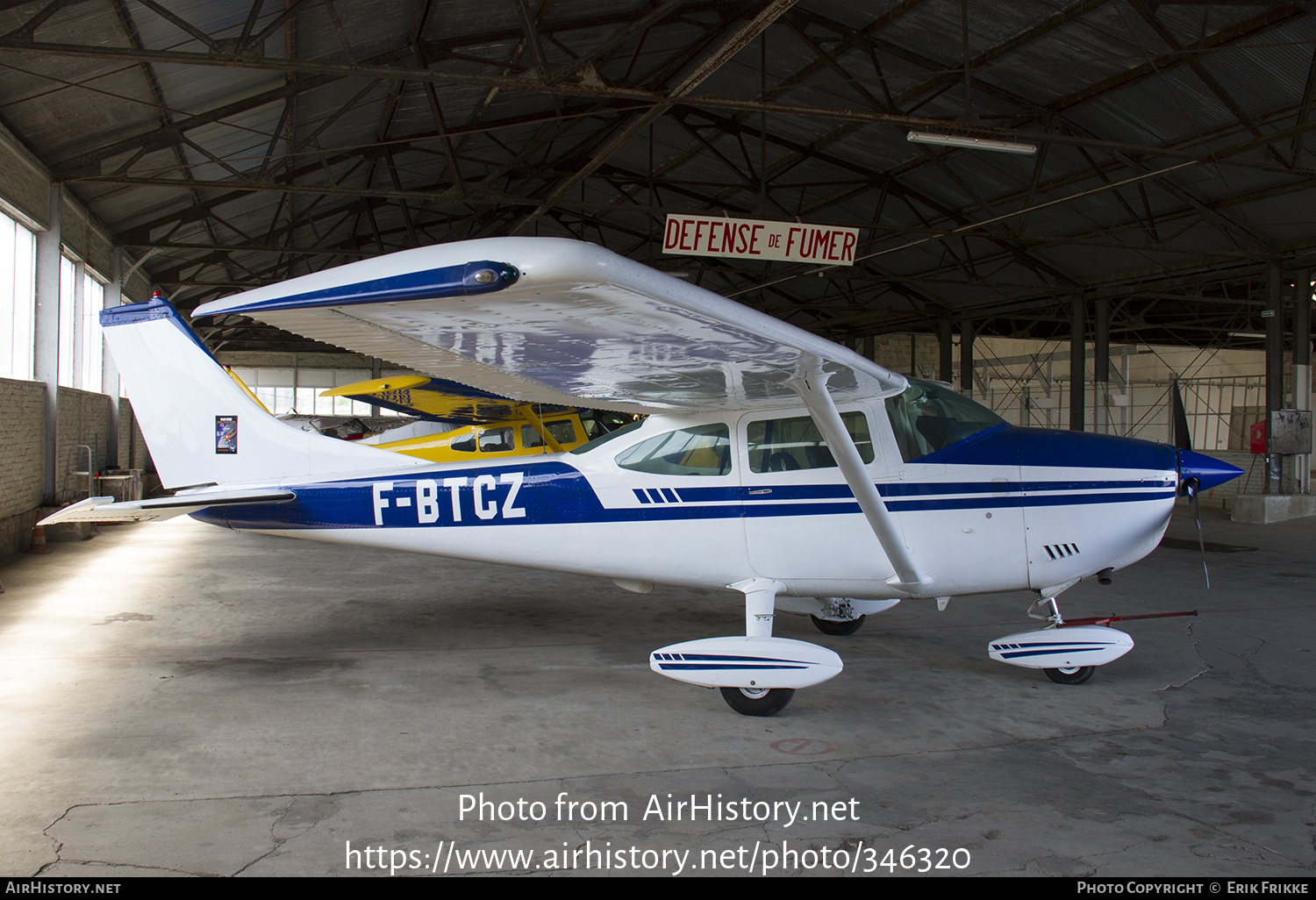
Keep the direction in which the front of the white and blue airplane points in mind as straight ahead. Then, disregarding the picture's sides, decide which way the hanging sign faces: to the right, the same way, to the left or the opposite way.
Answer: to the right

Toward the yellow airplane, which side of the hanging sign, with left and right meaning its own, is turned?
right

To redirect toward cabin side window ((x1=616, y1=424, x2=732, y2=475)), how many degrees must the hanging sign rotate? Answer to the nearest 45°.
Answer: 0° — it already faces it

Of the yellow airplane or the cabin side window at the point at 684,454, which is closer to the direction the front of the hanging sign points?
the cabin side window

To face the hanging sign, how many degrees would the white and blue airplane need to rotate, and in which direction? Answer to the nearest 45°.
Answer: approximately 90° to its left

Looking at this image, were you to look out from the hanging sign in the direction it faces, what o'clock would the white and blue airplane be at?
The white and blue airplane is roughly at 12 o'clock from the hanging sign.

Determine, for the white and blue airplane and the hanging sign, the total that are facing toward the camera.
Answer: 1

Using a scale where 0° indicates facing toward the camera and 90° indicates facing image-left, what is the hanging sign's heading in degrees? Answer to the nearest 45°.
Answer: approximately 0°

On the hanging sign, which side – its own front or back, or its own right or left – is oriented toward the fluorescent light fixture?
left

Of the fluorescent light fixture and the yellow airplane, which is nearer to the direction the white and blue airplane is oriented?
the fluorescent light fixture

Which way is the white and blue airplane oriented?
to the viewer's right
